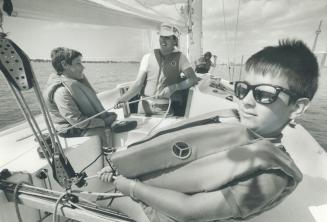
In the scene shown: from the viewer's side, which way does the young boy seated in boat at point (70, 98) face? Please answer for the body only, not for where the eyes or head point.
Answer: to the viewer's right

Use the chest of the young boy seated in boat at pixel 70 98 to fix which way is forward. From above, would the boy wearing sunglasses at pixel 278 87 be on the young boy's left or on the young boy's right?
on the young boy's right

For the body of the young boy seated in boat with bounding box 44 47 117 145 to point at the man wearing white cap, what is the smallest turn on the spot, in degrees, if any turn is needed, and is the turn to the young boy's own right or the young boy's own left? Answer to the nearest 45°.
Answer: approximately 45° to the young boy's own left

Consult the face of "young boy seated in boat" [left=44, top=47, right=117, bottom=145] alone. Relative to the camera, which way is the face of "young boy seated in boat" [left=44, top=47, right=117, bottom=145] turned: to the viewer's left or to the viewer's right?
to the viewer's right

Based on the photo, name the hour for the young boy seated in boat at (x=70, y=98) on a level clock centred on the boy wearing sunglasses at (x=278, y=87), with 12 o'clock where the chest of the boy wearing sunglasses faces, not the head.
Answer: The young boy seated in boat is roughly at 2 o'clock from the boy wearing sunglasses.

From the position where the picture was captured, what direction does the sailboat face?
facing away from the viewer and to the right of the viewer

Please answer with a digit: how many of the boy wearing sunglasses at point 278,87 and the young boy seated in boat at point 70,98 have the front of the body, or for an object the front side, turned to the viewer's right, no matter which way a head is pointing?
1

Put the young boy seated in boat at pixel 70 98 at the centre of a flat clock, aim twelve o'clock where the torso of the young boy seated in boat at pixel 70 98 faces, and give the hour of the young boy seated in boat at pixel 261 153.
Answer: the young boy seated in boat at pixel 261 153 is roughly at 2 o'clock from the young boy seated in boat at pixel 70 98.

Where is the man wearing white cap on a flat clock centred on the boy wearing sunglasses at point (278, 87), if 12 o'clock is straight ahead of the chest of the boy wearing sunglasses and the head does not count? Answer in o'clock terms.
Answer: The man wearing white cap is roughly at 3 o'clock from the boy wearing sunglasses.
